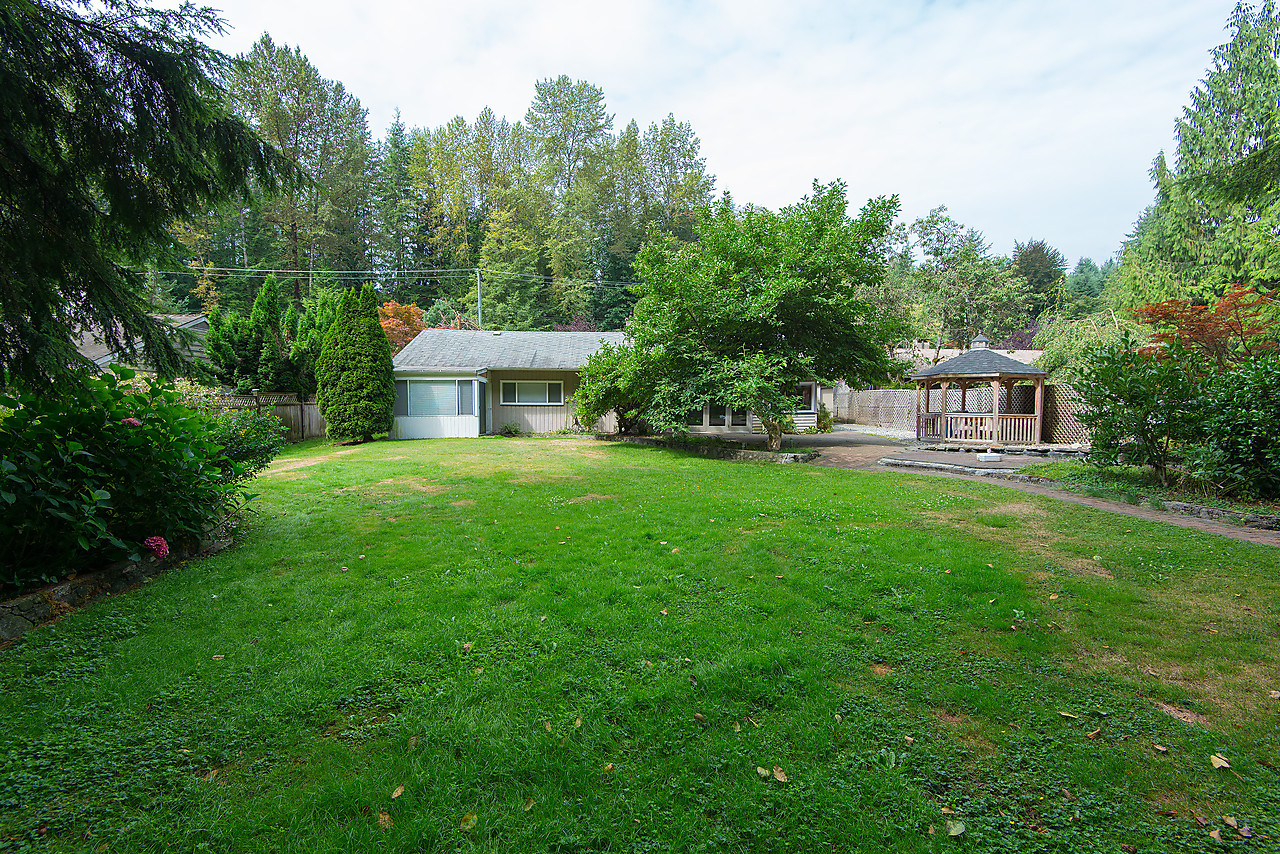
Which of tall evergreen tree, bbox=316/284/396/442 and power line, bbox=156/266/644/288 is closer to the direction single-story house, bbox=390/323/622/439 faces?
the tall evergreen tree

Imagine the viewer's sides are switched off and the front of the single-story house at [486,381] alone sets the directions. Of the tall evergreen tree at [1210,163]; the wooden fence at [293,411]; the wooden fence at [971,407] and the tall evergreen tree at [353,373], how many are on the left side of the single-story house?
2

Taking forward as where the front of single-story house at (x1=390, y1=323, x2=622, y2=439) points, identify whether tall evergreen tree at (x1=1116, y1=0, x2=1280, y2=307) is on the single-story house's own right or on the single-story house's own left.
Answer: on the single-story house's own left

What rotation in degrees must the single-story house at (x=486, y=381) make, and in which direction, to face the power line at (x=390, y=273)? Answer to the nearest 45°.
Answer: approximately 180°

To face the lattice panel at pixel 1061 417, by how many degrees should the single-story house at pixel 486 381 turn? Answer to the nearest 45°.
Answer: approximately 45° to its left

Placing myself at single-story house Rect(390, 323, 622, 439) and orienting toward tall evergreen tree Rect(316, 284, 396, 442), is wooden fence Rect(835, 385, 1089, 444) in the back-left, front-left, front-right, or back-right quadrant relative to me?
back-left

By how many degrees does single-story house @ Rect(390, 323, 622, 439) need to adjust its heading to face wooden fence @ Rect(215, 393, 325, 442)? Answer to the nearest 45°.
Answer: approximately 90° to its right

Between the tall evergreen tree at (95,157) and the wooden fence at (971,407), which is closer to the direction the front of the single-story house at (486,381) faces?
the tall evergreen tree

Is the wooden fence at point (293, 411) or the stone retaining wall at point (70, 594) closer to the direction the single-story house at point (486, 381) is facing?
the stone retaining wall

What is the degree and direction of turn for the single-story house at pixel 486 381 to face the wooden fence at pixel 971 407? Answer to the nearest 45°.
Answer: approximately 90° to its left

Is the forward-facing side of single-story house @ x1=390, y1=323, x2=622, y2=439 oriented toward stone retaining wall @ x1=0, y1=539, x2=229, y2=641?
yes
